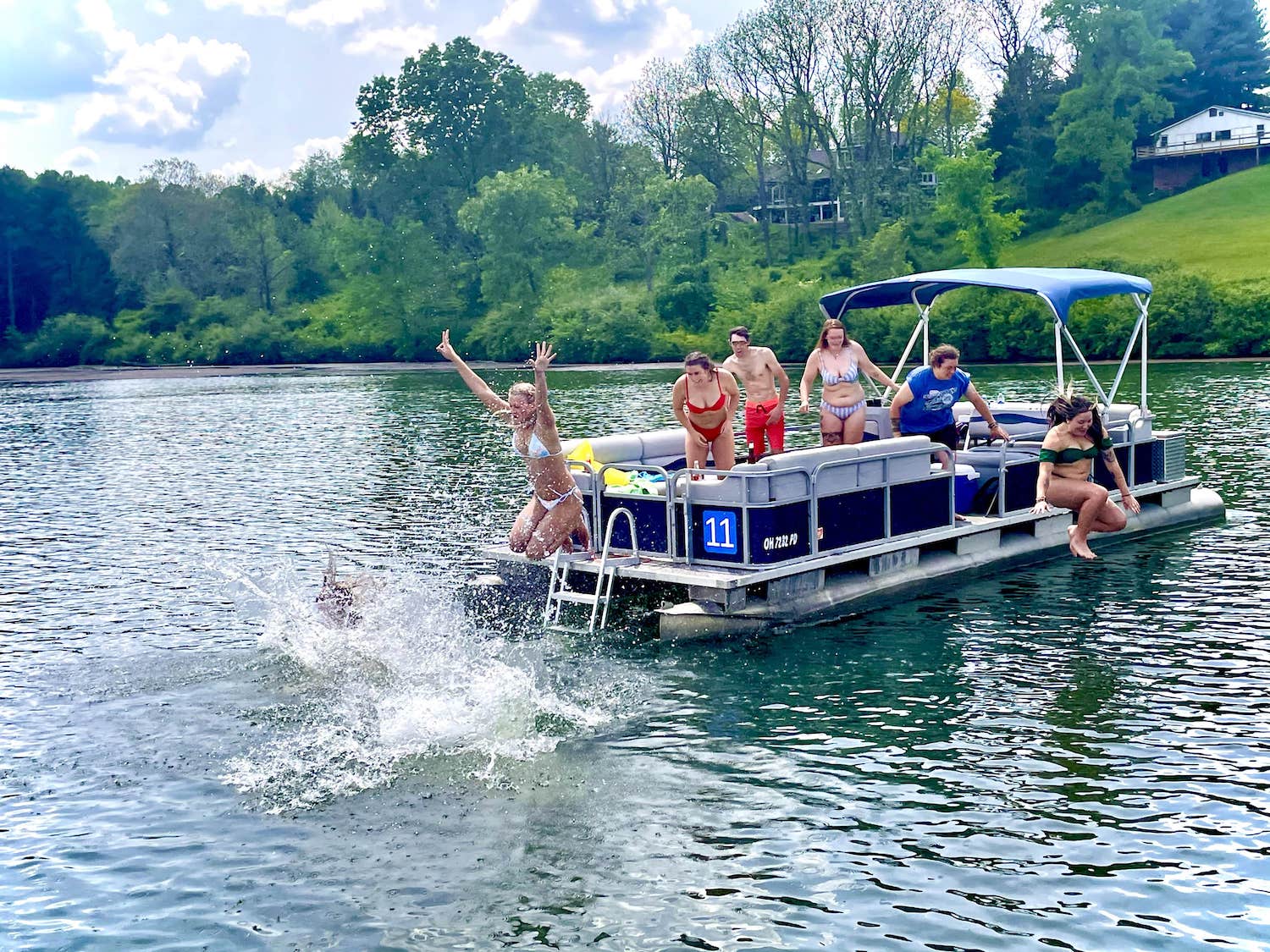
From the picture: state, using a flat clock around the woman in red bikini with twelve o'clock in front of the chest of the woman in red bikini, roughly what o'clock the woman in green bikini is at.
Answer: The woman in green bikini is roughly at 9 o'clock from the woman in red bikini.

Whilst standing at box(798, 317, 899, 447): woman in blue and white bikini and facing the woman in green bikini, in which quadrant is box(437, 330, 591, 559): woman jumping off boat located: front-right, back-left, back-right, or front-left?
back-right

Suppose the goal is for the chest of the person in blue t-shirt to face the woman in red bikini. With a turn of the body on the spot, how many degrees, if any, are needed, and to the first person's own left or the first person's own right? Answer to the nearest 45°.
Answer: approximately 90° to the first person's own right

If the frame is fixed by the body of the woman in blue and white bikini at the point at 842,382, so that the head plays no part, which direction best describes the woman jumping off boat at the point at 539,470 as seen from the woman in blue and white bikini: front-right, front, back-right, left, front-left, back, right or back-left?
front-right

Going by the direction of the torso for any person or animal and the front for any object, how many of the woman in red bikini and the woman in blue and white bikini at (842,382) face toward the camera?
2

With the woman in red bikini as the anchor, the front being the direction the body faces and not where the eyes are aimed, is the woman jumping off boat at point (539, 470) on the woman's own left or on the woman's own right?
on the woman's own right

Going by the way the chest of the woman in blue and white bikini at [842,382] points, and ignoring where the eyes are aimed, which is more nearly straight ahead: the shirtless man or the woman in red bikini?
the woman in red bikini

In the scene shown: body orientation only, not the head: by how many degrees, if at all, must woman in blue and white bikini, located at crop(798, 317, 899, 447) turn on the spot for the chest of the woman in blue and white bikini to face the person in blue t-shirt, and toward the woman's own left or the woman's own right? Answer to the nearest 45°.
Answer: approximately 90° to the woman's own left

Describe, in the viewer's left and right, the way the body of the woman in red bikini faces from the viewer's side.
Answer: facing the viewer

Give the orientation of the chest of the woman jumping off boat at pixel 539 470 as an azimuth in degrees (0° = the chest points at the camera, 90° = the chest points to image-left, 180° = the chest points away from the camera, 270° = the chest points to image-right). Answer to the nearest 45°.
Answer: approximately 45°

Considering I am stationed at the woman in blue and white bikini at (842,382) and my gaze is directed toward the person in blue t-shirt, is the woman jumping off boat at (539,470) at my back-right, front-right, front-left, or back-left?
back-right

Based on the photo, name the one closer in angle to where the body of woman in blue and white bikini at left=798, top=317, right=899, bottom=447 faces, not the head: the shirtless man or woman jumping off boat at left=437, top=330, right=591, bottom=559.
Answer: the woman jumping off boat

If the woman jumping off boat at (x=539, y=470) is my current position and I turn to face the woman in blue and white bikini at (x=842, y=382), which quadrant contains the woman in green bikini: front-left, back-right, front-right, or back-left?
front-right
